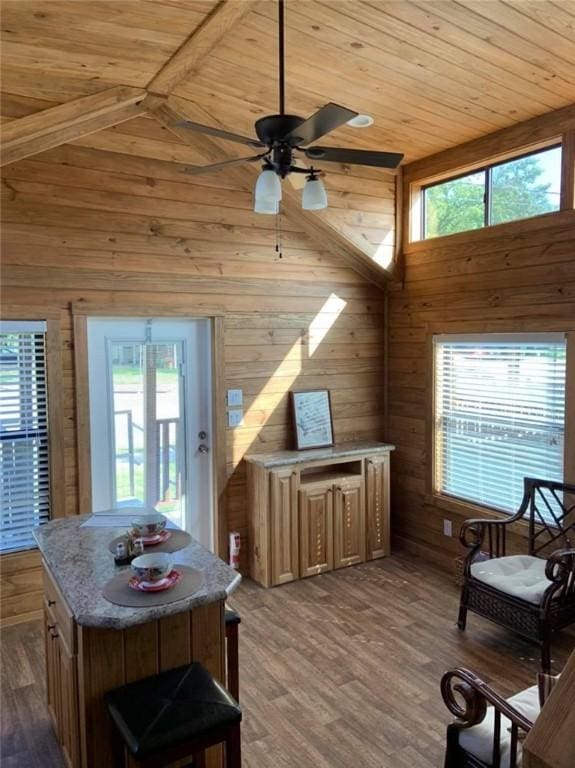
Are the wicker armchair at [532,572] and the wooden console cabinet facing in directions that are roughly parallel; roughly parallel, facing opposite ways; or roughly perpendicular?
roughly perpendicular

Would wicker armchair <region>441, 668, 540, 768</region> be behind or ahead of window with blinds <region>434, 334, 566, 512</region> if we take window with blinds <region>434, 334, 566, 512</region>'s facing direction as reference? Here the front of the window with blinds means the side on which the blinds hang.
ahead

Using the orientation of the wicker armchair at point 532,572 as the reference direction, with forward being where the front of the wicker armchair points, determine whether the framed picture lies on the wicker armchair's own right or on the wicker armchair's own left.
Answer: on the wicker armchair's own right

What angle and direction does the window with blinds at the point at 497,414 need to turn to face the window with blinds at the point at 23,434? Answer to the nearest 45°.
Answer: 0° — it already faces it

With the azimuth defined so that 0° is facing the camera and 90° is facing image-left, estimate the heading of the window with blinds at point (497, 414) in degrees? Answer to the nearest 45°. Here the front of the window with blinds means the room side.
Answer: approximately 45°

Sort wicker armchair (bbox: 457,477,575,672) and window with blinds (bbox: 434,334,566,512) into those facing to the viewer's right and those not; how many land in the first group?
0

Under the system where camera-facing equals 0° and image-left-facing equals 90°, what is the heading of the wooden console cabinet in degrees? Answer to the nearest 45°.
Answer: approximately 315°

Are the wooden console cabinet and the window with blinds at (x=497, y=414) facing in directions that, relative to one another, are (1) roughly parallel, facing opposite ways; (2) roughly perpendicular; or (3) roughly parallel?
roughly perpendicular

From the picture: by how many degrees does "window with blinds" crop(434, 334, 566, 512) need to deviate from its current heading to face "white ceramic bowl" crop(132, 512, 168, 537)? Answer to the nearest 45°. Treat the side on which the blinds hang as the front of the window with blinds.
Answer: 0° — it already faces it

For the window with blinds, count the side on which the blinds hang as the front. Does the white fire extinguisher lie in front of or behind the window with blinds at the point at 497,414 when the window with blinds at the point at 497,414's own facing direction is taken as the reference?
in front

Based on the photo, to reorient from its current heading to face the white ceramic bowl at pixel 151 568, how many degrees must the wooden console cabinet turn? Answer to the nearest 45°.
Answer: approximately 45° to its right

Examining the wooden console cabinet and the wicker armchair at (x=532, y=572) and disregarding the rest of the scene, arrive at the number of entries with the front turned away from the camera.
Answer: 0

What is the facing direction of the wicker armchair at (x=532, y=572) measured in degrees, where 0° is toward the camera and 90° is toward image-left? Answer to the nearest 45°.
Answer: approximately 45°
